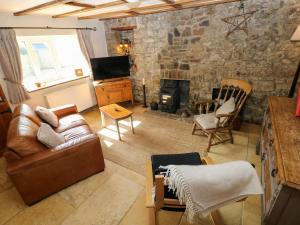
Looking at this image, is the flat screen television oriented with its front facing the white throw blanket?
yes

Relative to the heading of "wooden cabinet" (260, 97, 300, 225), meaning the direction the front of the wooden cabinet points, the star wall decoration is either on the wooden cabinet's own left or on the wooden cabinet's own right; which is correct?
on the wooden cabinet's own right

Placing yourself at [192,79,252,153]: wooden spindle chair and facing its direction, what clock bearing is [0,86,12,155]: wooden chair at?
The wooden chair is roughly at 1 o'clock from the wooden spindle chair.

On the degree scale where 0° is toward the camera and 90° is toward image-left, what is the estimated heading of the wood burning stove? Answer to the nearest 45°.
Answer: approximately 45°

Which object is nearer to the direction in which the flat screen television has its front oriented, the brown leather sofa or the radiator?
the brown leather sofa

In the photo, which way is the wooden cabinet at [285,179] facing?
to the viewer's left

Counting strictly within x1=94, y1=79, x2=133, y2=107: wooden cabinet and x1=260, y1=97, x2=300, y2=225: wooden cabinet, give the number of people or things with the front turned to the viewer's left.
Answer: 1

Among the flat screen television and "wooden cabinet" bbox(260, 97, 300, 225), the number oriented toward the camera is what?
1

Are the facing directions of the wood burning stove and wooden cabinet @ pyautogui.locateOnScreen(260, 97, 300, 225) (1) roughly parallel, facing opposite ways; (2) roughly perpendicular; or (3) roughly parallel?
roughly perpendicular

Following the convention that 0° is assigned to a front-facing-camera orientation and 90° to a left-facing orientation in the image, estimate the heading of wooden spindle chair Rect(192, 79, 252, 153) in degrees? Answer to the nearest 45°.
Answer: approximately 45°

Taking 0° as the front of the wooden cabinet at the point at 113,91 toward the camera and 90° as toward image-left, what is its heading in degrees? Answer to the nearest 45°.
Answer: approximately 0°
